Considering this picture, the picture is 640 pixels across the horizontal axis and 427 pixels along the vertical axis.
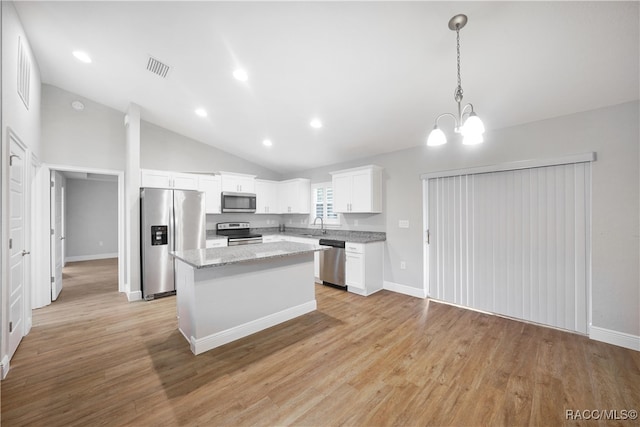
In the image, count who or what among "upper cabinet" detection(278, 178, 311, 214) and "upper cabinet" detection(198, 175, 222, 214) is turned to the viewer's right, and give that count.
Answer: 0

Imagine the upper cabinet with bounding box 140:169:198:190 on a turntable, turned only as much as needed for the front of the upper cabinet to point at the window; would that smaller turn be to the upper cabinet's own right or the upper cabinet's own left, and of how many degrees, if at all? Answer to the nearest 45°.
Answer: approximately 45° to the upper cabinet's own left

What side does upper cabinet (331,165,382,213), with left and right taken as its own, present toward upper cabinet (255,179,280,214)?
right

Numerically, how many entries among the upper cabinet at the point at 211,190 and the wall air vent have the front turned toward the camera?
1

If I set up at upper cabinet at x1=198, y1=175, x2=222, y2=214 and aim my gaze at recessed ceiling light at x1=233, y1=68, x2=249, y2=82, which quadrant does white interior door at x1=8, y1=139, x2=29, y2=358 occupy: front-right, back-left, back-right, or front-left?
front-right

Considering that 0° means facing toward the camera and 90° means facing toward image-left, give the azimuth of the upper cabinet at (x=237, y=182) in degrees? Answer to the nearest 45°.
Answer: approximately 315°

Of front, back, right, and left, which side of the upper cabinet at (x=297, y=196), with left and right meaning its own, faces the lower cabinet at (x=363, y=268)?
left

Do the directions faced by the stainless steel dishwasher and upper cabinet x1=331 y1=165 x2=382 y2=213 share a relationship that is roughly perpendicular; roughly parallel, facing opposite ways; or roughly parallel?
roughly parallel

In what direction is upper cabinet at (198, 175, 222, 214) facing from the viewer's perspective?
toward the camera

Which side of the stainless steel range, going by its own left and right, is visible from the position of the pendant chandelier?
front

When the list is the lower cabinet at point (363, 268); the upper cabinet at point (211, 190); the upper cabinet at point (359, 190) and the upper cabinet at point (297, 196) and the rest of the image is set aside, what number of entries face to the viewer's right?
0

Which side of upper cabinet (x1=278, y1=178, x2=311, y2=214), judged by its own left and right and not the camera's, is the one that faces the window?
left

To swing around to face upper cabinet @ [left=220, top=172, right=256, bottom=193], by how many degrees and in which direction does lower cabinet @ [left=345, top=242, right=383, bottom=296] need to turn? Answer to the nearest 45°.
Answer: approximately 45° to its right

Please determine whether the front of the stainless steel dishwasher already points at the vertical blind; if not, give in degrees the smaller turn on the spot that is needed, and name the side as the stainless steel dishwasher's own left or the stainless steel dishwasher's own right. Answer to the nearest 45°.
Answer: approximately 90° to the stainless steel dishwasher's own left
